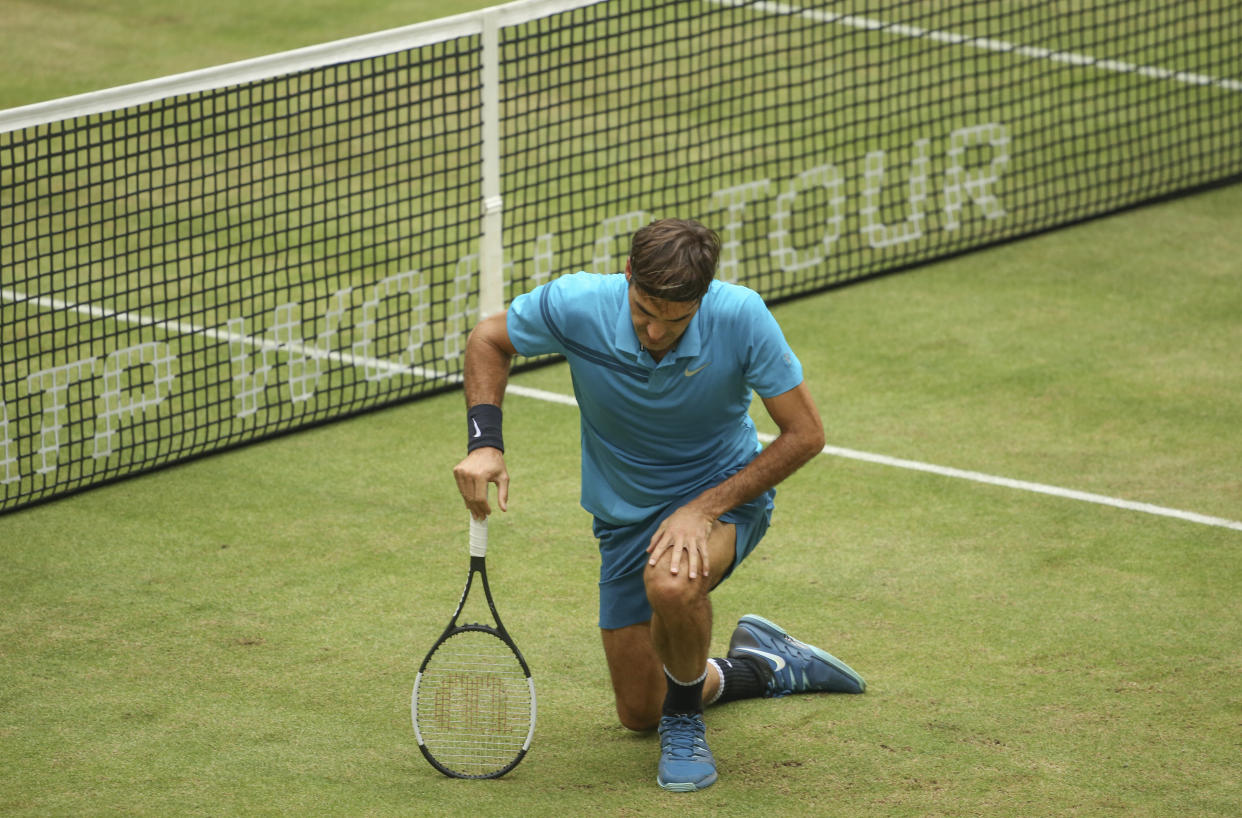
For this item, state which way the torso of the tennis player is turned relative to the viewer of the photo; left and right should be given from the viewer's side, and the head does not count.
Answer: facing the viewer

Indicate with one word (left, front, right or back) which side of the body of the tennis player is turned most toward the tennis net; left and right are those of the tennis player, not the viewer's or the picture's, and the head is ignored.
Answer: back
